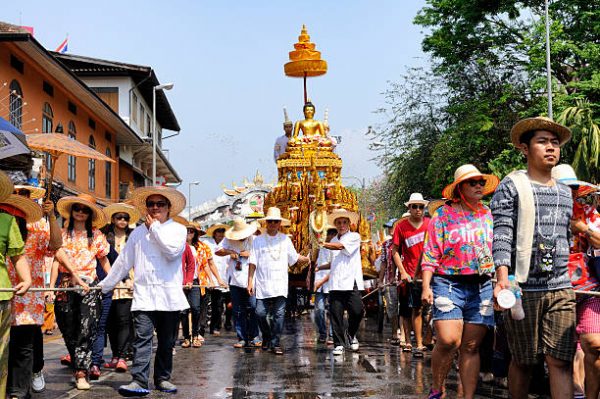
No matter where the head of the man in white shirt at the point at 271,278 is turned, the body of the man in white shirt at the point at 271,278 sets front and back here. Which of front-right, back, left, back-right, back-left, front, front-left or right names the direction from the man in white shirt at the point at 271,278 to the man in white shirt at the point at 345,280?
left

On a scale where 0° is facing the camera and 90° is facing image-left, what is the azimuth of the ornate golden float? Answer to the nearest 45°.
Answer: approximately 0°

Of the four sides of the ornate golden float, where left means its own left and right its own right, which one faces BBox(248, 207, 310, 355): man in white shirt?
front

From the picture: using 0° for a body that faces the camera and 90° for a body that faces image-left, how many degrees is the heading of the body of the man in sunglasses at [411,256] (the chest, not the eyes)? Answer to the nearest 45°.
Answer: approximately 0°

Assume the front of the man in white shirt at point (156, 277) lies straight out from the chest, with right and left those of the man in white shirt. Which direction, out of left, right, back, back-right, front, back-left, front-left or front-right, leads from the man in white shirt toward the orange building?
back

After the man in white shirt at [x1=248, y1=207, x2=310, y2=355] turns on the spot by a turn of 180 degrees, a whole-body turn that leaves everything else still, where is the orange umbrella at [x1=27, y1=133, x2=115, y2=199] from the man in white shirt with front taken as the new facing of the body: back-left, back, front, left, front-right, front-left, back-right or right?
back-left

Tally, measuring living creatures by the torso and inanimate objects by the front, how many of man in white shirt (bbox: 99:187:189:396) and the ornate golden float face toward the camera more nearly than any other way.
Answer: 2
